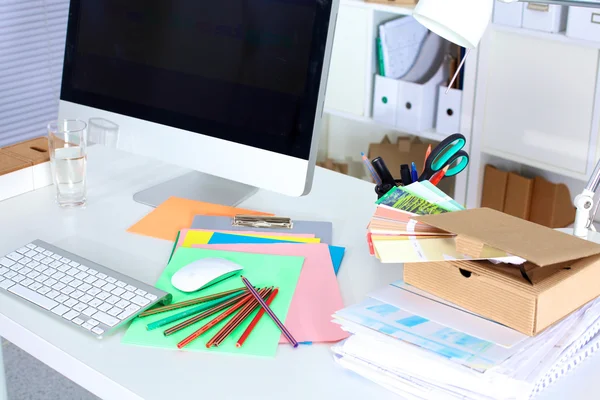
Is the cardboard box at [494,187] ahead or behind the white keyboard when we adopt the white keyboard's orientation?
behind

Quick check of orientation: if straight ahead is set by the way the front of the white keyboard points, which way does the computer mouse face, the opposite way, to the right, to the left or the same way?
the opposite way

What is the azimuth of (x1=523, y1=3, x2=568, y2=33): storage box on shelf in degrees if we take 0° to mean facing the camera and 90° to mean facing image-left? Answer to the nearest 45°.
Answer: approximately 45°

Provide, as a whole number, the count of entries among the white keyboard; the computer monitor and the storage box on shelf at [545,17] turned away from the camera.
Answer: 0

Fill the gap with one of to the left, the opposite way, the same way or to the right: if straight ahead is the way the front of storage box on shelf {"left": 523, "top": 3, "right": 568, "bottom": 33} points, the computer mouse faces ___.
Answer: the opposite way

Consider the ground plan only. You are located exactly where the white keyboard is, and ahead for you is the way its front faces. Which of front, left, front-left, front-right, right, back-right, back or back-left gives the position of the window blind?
back-right

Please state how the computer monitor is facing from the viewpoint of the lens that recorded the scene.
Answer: facing the viewer and to the left of the viewer

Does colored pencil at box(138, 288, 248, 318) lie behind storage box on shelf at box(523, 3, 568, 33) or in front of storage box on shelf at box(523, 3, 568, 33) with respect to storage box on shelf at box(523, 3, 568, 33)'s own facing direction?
in front
